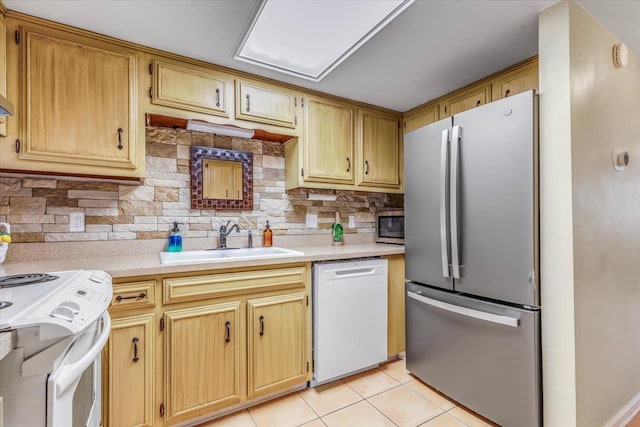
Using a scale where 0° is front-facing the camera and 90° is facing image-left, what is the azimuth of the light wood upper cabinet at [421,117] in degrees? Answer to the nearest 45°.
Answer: approximately 45°

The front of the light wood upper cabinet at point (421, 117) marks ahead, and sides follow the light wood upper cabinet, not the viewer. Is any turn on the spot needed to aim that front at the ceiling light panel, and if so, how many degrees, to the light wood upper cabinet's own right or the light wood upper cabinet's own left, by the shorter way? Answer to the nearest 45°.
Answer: approximately 45° to the light wood upper cabinet's own left

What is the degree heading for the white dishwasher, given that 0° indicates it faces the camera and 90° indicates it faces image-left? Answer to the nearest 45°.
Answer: approximately 315°

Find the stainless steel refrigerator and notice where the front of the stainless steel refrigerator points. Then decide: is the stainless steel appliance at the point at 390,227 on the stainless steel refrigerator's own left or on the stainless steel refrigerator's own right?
on the stainless steel refrigerator's own right

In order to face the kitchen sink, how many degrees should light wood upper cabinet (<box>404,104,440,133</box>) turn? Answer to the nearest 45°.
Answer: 0° — it already faces it

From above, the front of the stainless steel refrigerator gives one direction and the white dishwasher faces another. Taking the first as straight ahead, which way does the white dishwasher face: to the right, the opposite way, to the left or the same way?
to the left

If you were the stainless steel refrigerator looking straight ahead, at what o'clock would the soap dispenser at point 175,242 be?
The soap dispenser is roughly at 1 o'clock from the stainless steel refrigerator.

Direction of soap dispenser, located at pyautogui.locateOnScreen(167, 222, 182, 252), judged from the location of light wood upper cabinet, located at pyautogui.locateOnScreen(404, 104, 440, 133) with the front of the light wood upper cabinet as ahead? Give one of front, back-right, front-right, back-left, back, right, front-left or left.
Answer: front

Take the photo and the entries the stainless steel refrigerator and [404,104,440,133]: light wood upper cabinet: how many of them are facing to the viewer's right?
0

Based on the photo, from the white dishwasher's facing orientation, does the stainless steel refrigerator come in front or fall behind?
in front

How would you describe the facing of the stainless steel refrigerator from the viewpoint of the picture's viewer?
facing the viewer and to the left of the viewer

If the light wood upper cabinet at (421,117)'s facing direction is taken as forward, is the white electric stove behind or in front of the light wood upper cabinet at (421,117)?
in front
